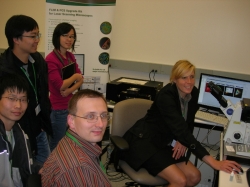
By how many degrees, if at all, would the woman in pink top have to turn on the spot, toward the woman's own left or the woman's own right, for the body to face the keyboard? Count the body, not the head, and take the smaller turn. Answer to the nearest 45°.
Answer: approximately 45° to the woman's own left

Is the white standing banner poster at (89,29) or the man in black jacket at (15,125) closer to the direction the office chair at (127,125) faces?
the man in black jacket

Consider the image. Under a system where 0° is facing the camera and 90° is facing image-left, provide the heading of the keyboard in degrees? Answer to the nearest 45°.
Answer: approximately 45°

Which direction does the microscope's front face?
to the viewer's left

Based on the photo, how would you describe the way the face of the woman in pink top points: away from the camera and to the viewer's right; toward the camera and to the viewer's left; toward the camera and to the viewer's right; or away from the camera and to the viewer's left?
toward the camera and to the viewer's right

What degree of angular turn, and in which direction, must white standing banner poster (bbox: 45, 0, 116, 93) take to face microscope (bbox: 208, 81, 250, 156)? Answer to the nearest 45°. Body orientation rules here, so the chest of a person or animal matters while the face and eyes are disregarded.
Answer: approximately 45° to its left
